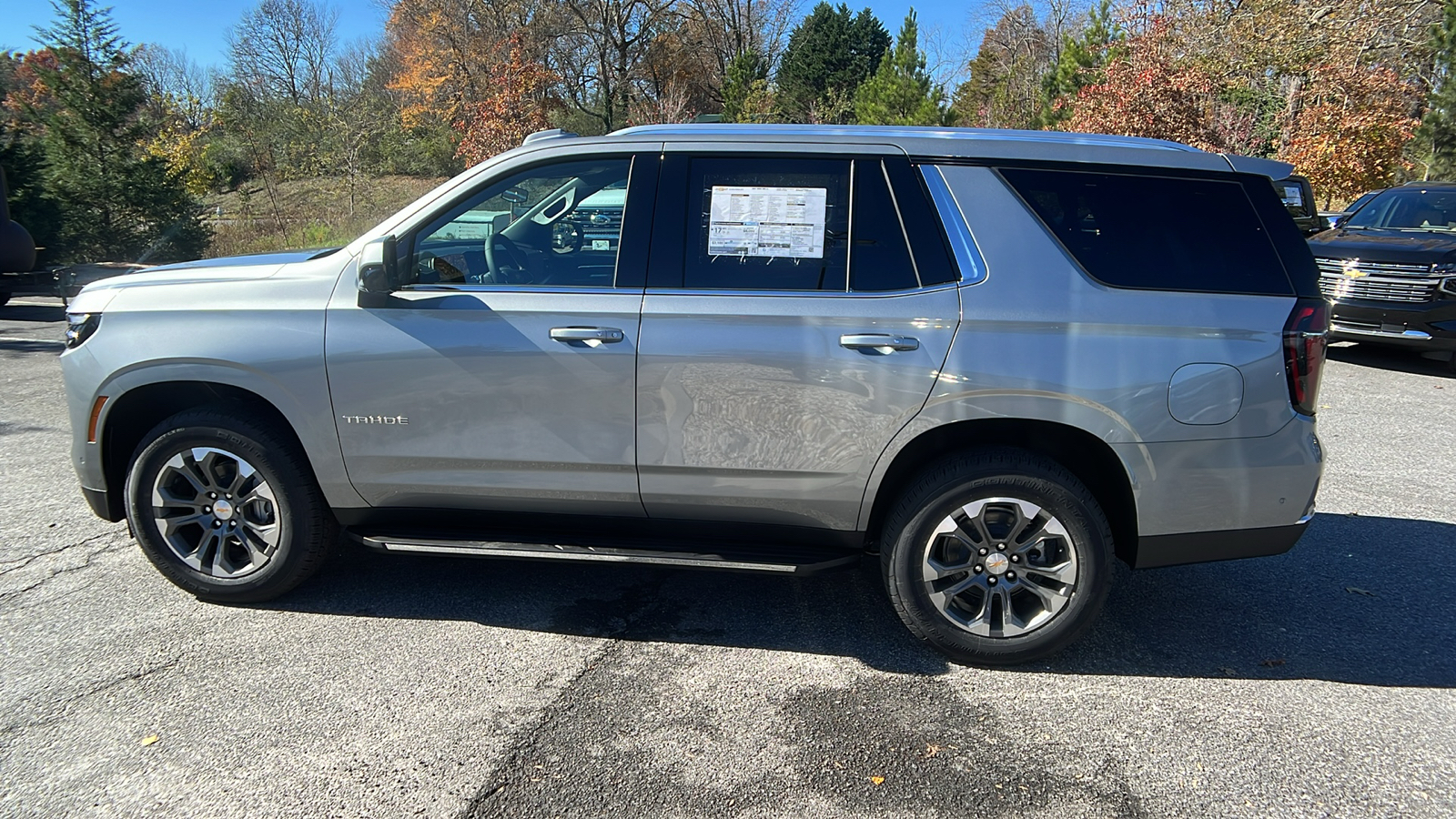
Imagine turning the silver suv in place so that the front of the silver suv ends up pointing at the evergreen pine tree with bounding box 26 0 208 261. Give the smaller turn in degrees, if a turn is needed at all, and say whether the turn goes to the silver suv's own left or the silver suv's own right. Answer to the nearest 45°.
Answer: approximately 45° to the silver suv's own right

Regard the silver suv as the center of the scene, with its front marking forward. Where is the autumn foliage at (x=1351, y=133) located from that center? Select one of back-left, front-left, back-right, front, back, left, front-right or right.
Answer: back-right

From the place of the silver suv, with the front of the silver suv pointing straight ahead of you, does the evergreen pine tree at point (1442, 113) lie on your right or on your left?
on your right

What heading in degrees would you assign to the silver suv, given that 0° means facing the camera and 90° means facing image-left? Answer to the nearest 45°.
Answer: approximately 90°

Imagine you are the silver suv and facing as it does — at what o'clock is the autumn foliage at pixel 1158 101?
The autumn foliage is roughly at 4 o'clock from the silver suv.

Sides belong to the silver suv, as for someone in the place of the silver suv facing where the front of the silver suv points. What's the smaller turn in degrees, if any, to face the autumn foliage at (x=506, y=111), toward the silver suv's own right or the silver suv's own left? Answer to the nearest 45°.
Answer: approximately 90° to the silver suv's own right

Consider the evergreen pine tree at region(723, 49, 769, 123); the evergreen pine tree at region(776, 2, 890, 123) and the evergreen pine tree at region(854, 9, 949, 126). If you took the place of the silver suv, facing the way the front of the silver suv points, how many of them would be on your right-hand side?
3

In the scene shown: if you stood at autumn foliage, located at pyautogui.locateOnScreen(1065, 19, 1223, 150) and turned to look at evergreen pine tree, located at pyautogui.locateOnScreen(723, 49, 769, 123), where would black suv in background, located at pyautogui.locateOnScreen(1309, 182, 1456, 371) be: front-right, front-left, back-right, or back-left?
back-left

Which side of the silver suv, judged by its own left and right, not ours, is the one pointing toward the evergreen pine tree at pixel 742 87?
right

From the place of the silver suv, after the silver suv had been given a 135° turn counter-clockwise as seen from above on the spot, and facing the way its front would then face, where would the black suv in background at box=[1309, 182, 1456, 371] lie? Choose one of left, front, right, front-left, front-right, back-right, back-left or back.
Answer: left
